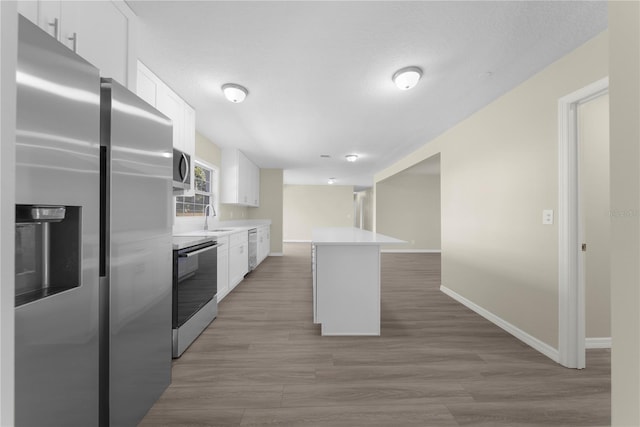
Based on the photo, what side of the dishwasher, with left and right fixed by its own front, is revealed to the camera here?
right

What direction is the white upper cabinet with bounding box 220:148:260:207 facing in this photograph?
to the viewer's right

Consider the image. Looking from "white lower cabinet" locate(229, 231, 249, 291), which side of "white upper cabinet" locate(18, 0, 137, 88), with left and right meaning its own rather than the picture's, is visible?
left

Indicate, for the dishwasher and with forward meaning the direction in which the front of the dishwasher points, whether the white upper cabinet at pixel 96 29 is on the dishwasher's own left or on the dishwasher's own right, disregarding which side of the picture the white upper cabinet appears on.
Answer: on the dishwasher's own right

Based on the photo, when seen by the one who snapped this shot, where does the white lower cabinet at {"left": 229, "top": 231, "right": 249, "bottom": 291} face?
facing to the right of the viewer

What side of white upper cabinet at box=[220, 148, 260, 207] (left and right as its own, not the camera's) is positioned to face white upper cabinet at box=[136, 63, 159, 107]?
right

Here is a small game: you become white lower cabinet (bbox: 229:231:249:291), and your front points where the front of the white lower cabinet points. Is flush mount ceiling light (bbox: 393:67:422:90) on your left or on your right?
on your right
